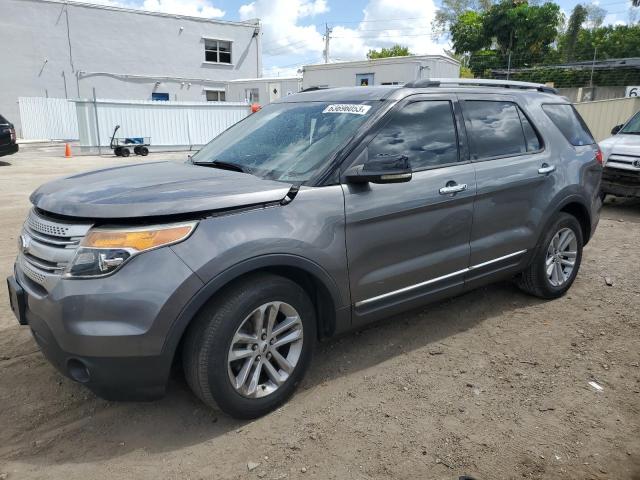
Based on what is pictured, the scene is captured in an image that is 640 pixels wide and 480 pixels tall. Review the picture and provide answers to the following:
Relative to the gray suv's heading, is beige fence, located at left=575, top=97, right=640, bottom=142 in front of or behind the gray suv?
behind

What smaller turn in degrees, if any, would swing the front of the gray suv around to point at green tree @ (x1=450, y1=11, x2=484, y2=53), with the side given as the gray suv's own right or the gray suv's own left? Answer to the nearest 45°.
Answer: approximately 135° to the gray suv's own right

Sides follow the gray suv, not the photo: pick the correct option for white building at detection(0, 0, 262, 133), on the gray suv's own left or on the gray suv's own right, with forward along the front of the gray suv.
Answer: on the gray suv's own right

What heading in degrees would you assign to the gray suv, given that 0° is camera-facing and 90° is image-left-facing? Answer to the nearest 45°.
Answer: approximately 45°

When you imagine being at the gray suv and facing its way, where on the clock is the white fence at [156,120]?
The white fence is roughly at 4 o'clock from the gray suv.

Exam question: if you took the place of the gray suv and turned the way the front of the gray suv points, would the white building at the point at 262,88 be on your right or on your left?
on your right

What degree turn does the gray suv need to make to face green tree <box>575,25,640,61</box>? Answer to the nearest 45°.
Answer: approximately 180°

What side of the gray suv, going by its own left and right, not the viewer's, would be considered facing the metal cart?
right

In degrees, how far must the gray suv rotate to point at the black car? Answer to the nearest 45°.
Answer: approximately 90° to its right
